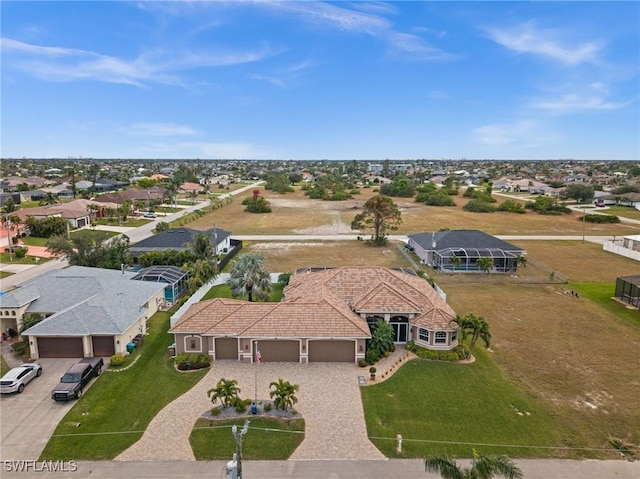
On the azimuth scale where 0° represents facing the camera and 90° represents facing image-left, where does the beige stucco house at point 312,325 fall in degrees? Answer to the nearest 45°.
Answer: approximately 0°

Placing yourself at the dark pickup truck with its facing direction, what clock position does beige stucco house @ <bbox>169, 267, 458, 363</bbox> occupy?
The beige stucco house is roughly at 8 o'clock from the dark pickup truck.

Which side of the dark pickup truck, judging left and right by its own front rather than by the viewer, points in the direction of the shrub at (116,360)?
back

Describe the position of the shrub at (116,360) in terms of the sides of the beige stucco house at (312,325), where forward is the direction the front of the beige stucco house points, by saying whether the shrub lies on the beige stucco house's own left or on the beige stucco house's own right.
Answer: on the beige stucco house's own right

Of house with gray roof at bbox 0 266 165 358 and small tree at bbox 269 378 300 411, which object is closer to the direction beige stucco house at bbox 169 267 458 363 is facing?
the small tree

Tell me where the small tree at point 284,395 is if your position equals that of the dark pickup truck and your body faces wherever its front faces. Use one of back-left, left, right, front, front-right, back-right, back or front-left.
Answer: left

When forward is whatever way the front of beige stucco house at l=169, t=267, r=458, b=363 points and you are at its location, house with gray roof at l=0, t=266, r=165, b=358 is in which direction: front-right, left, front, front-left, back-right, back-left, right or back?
right

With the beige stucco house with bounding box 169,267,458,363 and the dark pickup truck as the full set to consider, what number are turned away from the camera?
0

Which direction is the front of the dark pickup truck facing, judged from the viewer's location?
facing the viewer and to the left of the viewer

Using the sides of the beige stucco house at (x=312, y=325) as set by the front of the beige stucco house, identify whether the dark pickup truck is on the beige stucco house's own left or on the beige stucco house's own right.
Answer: on the beige stucco house's own right

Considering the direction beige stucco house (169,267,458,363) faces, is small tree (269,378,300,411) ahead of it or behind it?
ahead

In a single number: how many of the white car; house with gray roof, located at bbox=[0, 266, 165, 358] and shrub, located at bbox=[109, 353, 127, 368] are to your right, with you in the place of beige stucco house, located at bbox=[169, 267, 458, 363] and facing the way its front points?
3
